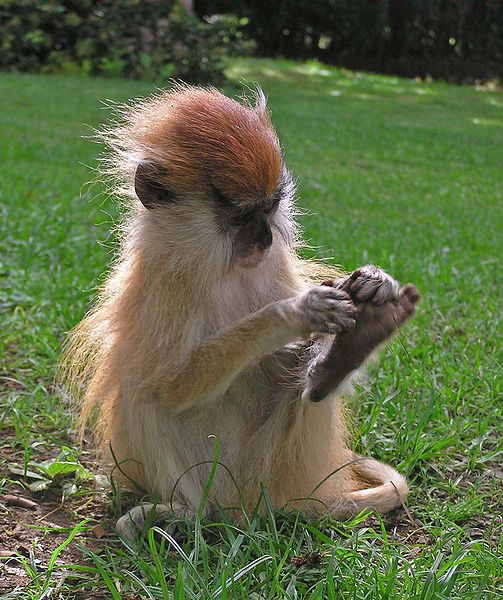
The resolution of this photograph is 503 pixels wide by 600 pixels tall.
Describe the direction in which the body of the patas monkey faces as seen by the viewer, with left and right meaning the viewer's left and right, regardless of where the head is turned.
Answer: facing the viewer and to the right of the viewer
